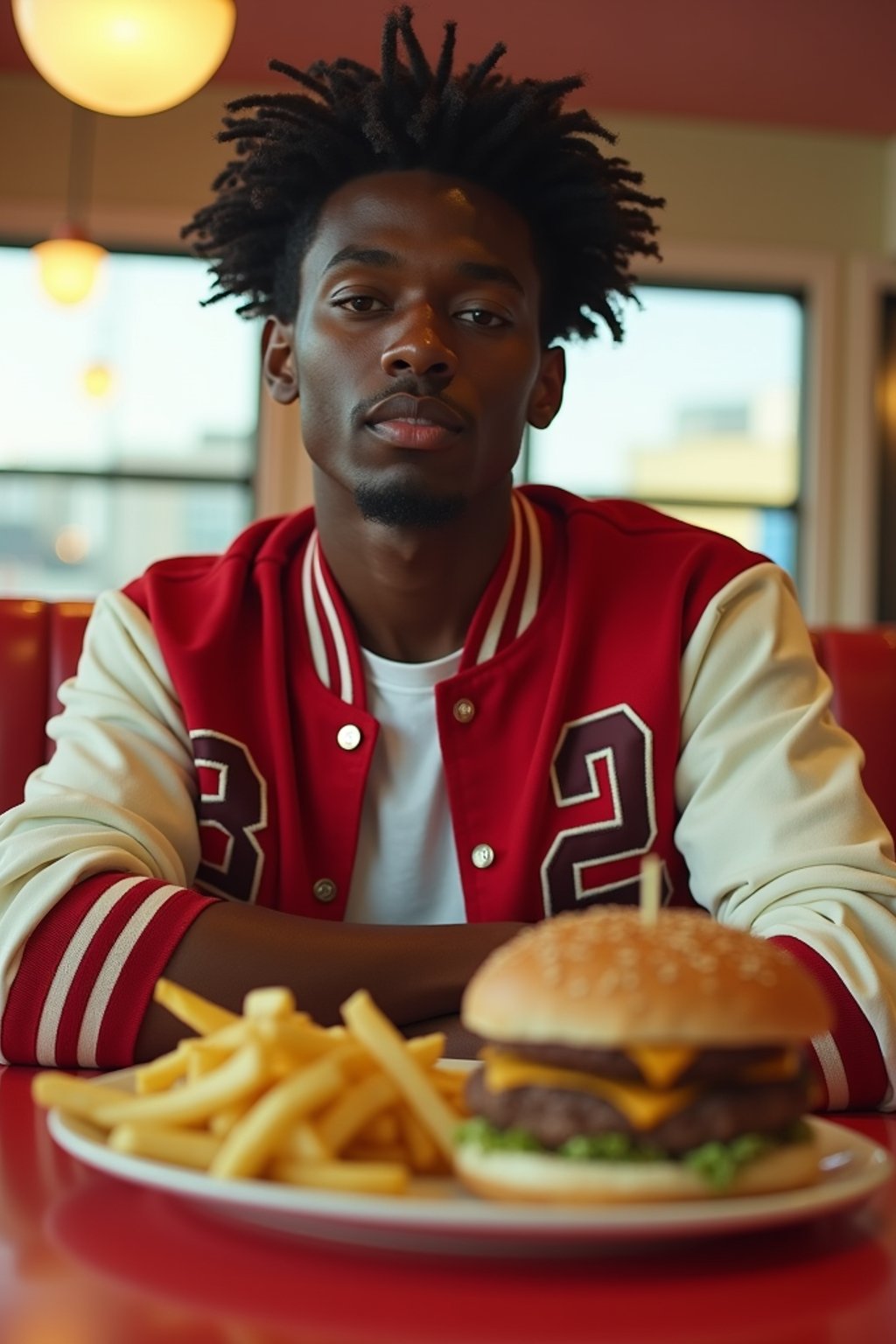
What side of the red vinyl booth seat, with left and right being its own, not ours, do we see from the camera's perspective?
front

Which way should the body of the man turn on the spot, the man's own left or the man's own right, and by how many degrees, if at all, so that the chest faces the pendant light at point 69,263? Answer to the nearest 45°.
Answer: approximately 180°

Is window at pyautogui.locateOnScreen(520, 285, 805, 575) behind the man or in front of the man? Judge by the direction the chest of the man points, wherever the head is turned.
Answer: behind

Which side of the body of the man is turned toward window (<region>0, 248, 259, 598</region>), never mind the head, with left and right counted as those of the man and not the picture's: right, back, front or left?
back

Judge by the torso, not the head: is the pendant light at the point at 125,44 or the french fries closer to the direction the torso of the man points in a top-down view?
the french fries

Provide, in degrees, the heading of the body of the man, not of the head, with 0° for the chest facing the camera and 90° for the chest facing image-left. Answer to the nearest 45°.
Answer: approximately 0°

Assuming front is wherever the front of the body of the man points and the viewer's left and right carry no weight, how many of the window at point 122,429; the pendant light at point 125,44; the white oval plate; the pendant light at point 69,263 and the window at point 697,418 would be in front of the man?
1

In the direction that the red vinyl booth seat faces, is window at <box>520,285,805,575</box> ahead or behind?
behind

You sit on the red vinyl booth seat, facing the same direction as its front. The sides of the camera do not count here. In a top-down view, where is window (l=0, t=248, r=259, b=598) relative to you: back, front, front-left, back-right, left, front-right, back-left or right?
back

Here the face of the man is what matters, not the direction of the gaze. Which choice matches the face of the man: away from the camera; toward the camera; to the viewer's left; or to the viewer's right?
toward the camera

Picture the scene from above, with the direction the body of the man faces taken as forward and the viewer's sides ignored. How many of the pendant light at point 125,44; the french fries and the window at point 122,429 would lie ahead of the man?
1

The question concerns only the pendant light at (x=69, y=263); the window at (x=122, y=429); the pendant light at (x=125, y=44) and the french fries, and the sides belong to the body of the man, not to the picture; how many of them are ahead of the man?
1

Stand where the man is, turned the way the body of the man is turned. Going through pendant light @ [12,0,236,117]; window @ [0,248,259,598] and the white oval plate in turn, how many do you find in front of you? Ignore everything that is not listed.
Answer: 1
